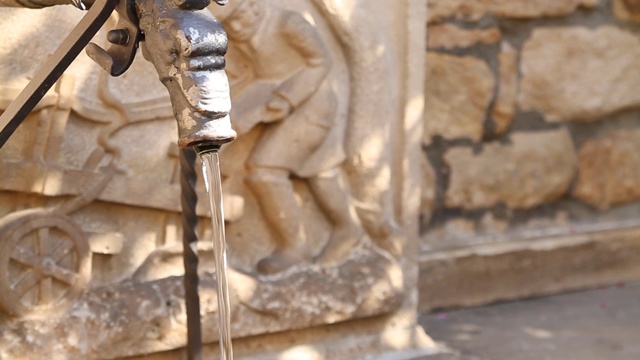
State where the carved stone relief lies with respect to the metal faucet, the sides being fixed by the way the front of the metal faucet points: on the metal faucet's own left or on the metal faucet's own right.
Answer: on the metal faucet's own left
